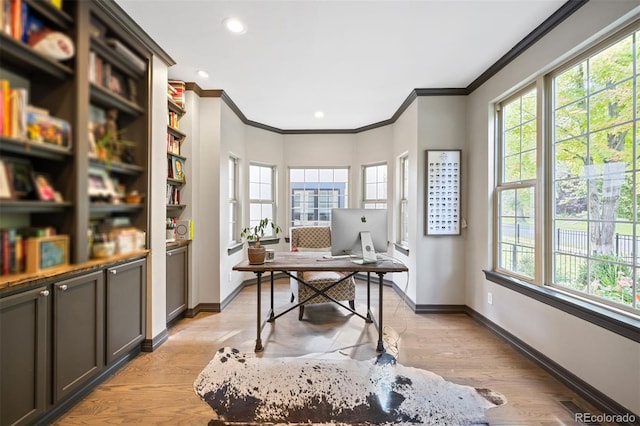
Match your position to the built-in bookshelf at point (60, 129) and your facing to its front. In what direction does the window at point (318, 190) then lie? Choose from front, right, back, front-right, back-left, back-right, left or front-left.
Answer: left

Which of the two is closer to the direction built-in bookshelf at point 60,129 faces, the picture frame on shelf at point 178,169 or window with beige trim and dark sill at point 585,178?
the window with beige trim and dark sill

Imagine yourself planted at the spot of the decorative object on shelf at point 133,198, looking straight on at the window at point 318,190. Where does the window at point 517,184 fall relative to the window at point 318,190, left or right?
right

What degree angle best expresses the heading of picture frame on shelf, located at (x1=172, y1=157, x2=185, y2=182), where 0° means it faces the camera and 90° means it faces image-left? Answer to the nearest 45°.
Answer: approximately 315°

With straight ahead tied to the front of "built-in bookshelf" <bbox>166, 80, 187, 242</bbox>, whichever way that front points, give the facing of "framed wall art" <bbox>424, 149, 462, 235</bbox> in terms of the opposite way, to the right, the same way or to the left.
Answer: to the right

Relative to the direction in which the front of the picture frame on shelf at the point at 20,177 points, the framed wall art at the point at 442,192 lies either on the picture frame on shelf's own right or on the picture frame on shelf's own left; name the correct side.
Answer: on the picture frame on shelf's own left

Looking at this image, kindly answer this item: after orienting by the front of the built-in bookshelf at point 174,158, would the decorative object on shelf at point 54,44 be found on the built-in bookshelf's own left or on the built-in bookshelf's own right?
on the built-in bookshelf's own right
